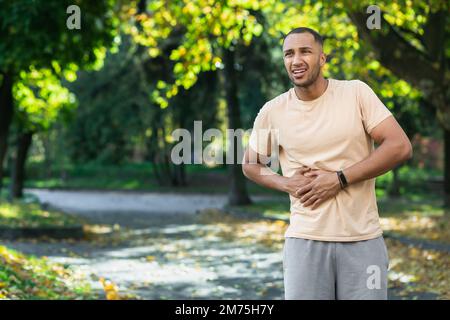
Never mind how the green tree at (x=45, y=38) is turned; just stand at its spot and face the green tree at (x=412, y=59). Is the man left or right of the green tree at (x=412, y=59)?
right

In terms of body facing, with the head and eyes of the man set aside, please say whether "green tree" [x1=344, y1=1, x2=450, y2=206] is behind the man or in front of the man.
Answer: behind

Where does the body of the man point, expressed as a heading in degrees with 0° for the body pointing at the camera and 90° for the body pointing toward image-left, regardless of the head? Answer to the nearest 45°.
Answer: approximately 0°

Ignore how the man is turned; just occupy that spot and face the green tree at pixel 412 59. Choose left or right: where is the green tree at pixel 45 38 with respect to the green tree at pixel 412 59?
left

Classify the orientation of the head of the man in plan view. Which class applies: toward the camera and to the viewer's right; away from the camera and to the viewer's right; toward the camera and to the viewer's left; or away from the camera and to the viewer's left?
toward the camera and to the viewer's left

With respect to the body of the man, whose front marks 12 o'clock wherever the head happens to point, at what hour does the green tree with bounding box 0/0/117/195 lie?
The green tree is roughly at 5 o'clock from the man.
